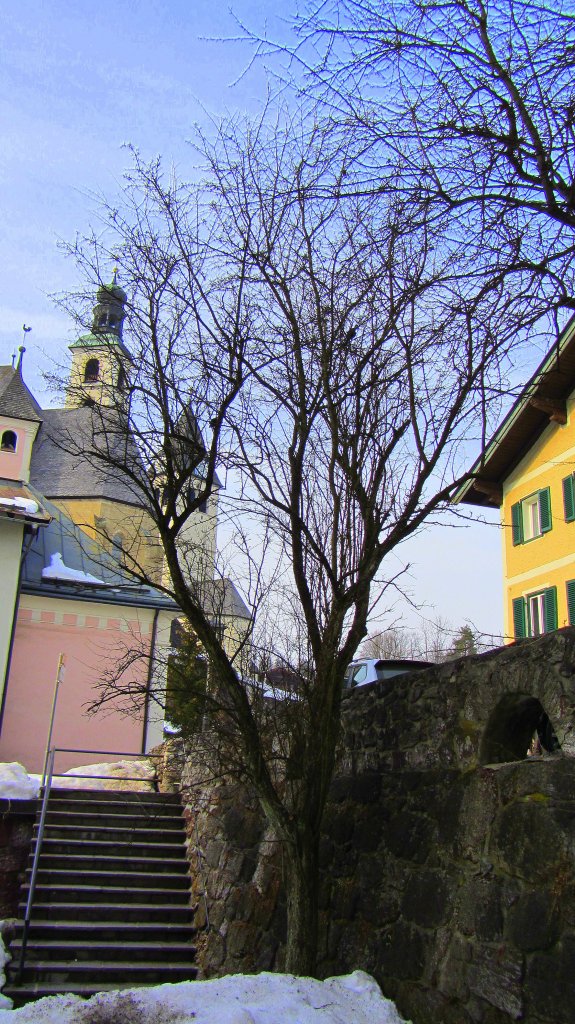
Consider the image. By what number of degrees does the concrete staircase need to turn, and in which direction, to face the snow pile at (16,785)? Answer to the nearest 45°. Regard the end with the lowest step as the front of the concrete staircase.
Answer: approximately 135° to its right

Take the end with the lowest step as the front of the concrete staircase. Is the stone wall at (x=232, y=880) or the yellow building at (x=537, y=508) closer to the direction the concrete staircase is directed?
the stone wall

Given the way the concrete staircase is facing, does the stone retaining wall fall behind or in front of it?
in front

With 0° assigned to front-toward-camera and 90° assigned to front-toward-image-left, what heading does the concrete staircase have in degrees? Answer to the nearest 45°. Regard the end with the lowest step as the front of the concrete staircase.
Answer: approximately 0°

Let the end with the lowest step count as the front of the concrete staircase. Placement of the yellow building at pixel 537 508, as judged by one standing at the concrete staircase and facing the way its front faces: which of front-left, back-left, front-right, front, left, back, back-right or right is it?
back-left

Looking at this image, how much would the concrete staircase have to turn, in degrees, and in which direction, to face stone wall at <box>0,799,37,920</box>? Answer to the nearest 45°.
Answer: approximately 135° to its right
